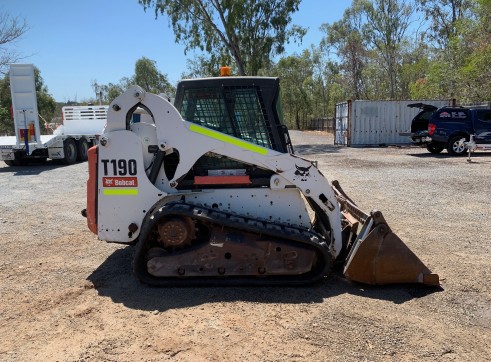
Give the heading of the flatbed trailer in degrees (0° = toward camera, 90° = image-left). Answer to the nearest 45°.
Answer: approximately 225°

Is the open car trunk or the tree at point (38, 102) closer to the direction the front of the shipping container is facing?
the tree

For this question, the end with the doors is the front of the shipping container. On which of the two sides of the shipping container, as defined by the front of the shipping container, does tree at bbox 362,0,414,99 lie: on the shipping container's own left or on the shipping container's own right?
on the shipping container's own right

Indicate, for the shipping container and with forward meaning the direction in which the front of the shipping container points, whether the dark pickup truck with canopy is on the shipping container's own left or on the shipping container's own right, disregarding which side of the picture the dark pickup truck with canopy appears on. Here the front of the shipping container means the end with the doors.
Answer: on the shipping container's own left

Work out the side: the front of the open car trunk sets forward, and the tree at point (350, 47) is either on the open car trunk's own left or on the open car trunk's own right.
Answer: on the open car trunk's own left

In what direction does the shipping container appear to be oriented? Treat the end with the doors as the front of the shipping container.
to the viewer's left
